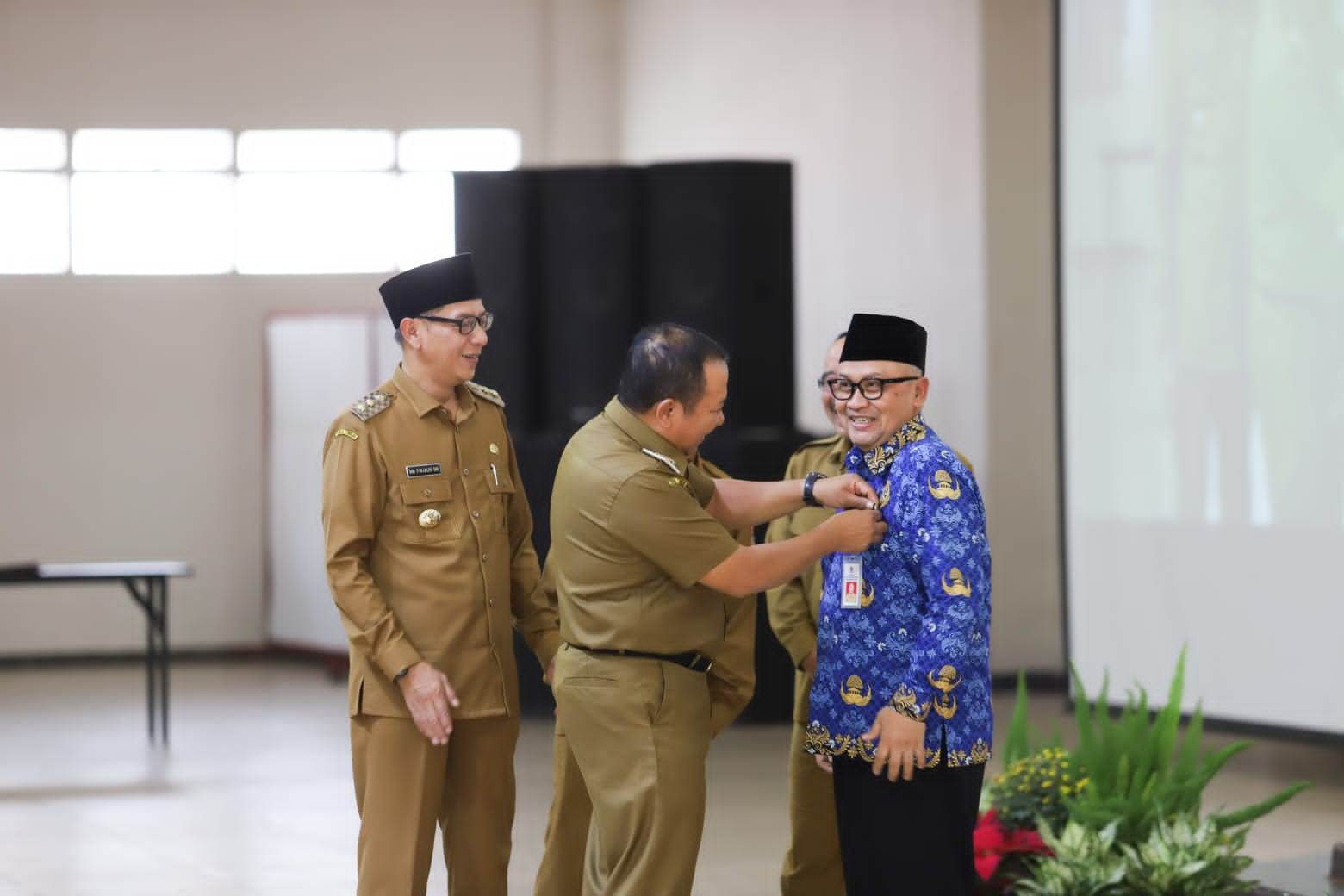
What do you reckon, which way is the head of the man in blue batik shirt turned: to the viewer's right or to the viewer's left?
to the viewer's left

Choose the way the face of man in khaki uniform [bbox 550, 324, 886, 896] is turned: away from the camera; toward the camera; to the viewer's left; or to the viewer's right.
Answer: to the viewer's right

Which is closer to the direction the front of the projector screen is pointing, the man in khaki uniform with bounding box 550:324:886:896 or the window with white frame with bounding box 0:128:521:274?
the man in khaki uniform

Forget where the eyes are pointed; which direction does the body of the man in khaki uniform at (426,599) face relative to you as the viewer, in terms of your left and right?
facing the viewer and to the right of the viewer

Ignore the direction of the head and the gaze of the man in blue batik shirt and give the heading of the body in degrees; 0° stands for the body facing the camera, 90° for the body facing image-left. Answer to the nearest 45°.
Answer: approximately 45°

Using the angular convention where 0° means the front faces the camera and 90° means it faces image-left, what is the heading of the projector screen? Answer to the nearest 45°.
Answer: approximately 45°
